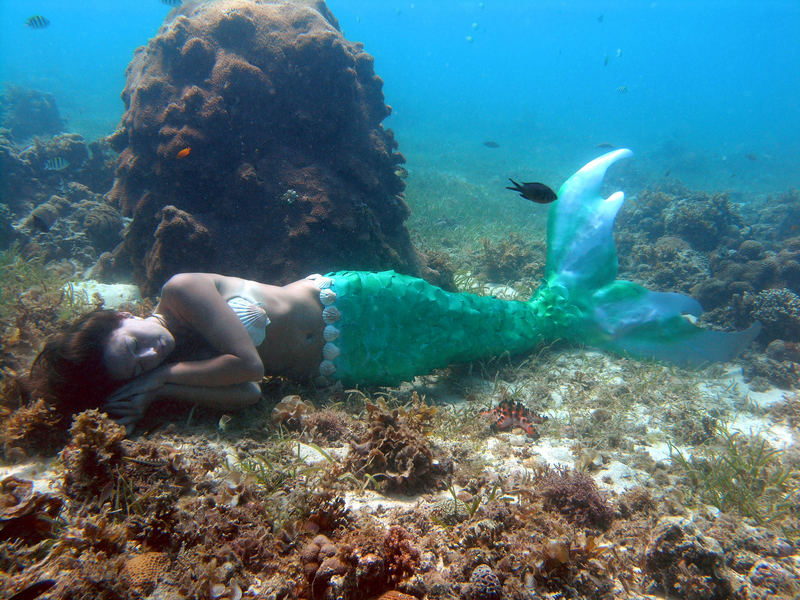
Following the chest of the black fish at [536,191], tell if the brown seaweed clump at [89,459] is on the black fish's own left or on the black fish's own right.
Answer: on the black fish's own right

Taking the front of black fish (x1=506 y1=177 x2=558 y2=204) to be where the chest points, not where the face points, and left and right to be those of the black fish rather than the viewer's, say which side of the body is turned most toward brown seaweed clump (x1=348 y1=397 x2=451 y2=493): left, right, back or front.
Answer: right

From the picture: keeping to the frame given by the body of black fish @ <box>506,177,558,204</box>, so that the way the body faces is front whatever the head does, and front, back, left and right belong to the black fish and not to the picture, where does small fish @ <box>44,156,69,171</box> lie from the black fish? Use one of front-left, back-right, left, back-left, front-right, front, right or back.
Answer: back

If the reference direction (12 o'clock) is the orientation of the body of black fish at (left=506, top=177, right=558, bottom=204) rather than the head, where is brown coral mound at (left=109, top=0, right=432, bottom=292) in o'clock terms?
The brown coral mound is roughly at 6 o'clock from the black fish.

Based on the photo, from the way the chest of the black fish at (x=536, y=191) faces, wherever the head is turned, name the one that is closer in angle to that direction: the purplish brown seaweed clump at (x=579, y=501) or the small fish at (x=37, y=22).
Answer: the purplish brown seaweed clump

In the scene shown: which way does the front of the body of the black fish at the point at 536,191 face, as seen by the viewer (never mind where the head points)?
to the viewer's right
